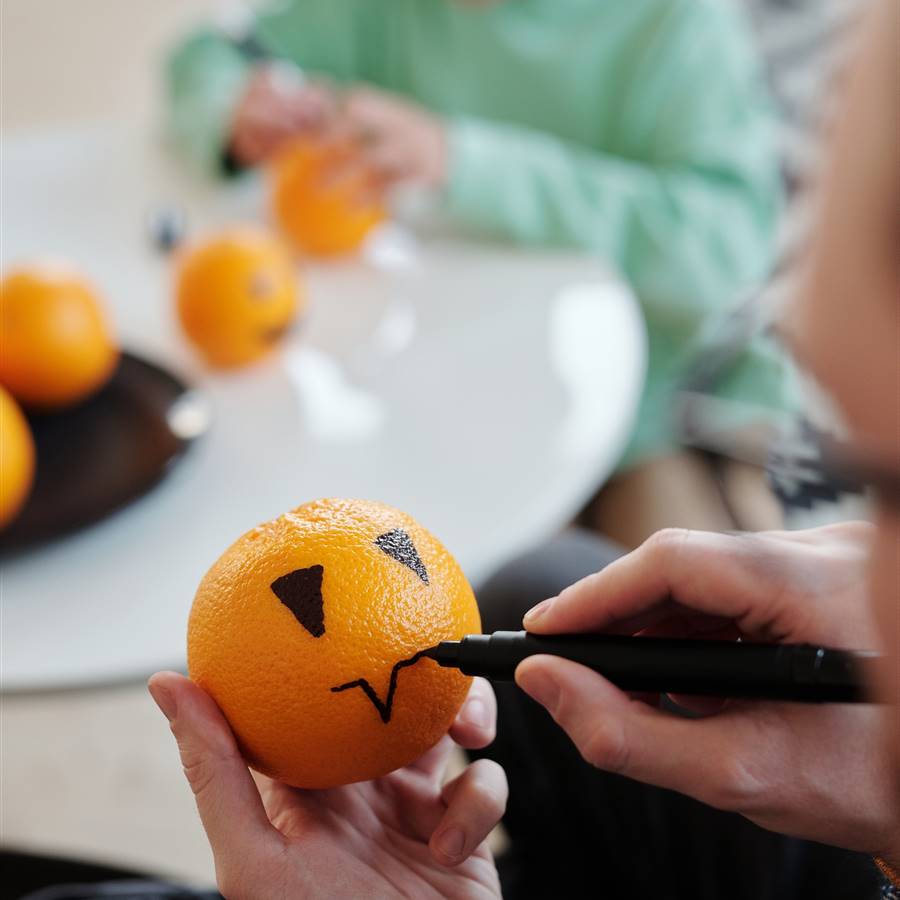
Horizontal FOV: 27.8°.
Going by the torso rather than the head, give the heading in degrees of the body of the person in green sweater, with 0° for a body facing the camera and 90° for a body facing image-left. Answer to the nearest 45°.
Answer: approximately 45°
